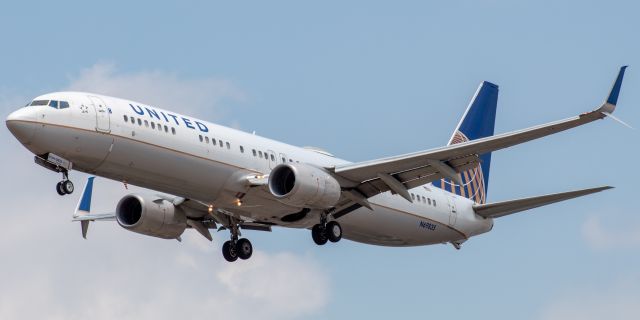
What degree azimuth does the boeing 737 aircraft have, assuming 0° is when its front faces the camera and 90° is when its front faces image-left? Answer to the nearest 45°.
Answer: approximately 45°
